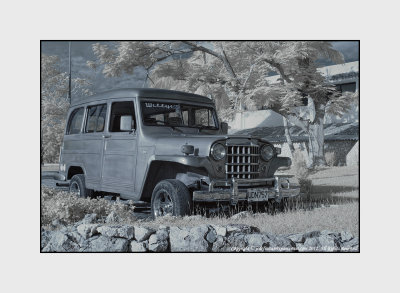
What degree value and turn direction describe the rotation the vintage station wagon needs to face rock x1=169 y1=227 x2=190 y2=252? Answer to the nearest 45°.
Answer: approximately 45° to its right

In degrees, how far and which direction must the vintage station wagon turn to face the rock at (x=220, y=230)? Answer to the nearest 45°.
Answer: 0° — it already faces it

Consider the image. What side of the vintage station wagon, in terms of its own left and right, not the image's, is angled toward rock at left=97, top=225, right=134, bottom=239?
right

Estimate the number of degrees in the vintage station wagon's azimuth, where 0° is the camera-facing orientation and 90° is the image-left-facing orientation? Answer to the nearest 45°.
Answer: approximately 315°

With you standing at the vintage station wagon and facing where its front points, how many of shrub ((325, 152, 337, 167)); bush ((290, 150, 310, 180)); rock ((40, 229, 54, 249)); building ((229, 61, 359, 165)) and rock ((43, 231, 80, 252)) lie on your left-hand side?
3

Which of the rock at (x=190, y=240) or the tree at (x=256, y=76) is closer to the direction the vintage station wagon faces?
the rock

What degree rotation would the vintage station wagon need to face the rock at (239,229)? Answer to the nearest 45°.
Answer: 0° — it already faces it

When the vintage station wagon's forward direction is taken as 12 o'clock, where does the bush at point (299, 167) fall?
The bush is roughly at 9 o'clock from the vintage station wagon.

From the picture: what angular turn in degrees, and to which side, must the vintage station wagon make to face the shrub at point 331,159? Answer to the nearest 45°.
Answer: approximately 90° to its left

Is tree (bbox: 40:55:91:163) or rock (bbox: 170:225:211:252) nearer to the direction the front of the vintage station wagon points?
the rock

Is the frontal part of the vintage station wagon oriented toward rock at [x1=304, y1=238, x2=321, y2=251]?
yes
